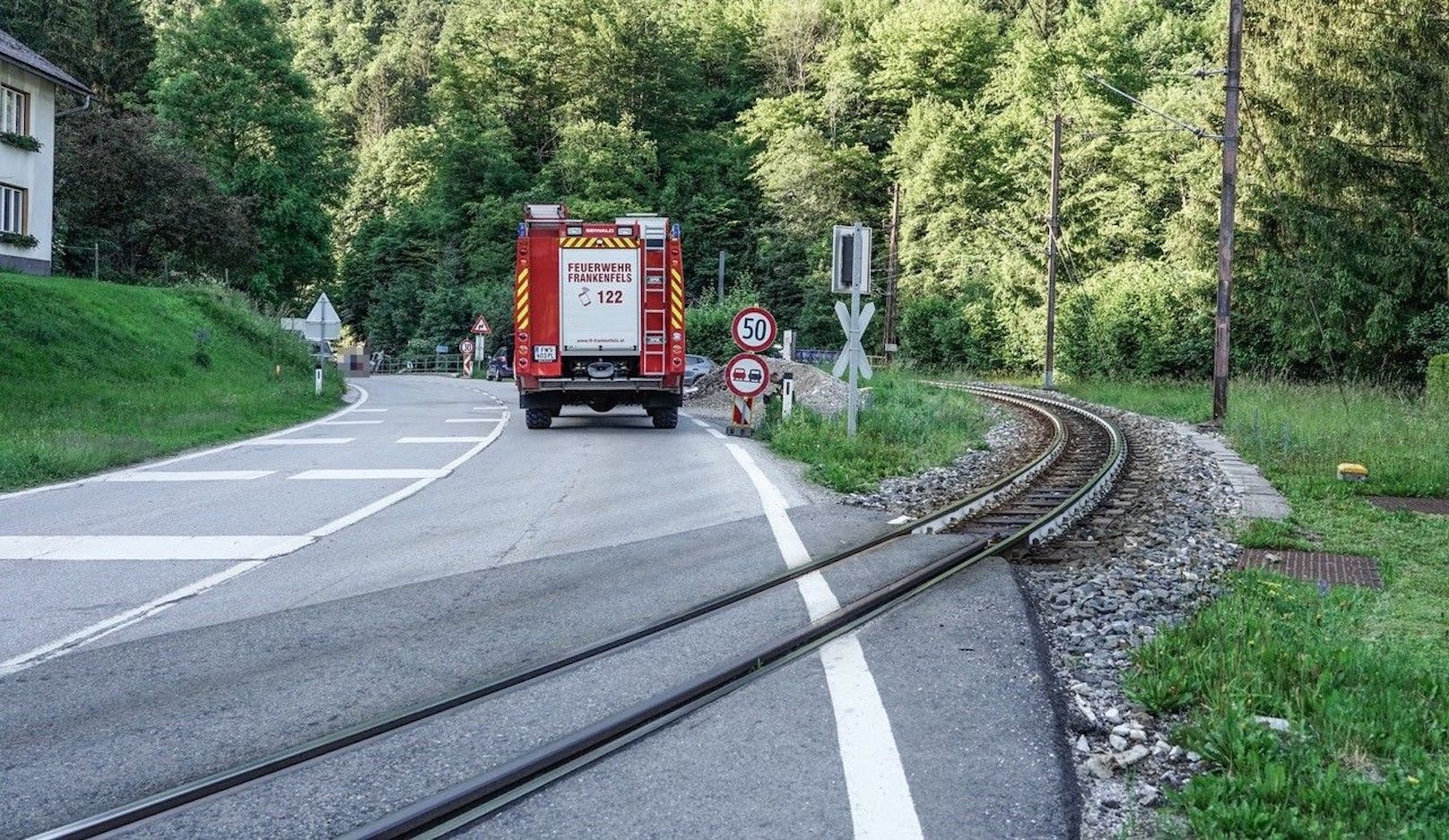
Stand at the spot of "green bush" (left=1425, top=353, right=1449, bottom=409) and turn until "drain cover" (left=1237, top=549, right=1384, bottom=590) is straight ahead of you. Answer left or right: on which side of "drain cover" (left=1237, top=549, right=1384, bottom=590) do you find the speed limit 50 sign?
right

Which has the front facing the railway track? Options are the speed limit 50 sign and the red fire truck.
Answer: the speed limit 50 sign

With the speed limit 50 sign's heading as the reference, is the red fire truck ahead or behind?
behind

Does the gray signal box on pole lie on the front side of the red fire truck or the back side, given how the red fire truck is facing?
on the back side

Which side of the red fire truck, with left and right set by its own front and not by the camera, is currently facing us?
back

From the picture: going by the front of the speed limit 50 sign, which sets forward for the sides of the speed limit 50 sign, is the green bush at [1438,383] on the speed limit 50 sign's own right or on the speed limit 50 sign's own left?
on the speed limit 50 sign's own left

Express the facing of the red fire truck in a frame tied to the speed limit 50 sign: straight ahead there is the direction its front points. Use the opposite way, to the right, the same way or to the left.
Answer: the opposite way
